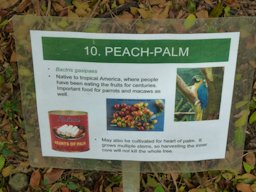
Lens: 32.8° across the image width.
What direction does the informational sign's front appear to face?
toward the camera
